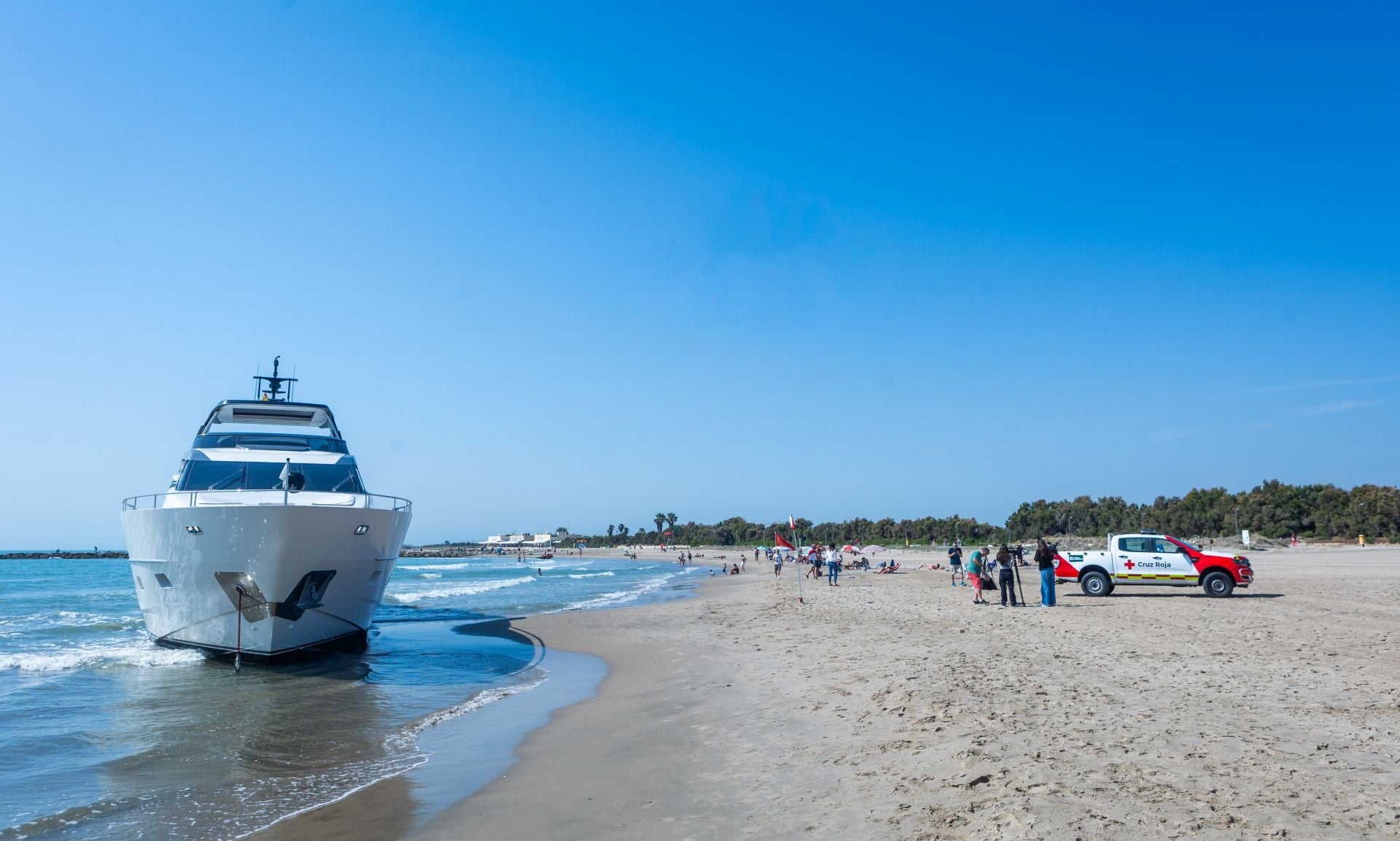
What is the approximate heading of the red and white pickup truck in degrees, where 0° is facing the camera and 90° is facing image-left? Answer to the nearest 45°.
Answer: approximately 270°

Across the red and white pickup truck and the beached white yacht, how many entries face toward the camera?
1

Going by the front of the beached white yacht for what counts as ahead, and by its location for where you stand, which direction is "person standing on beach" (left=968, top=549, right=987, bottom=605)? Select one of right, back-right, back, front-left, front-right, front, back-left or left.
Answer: left

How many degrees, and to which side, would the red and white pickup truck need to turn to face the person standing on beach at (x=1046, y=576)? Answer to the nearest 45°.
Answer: approximately 135° to its right

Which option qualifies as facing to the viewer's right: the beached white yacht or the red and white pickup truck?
the red and white pickup truck

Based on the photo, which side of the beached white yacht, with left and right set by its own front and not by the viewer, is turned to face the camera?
front

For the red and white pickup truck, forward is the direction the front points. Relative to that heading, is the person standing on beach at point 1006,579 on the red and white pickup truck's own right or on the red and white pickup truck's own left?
on the red and white pickup truck's own right

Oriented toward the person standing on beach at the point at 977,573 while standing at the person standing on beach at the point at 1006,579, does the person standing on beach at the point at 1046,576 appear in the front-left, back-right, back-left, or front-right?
back-right

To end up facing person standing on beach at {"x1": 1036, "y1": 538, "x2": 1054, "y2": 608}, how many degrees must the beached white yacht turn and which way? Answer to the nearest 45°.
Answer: approximately 90° to its left
